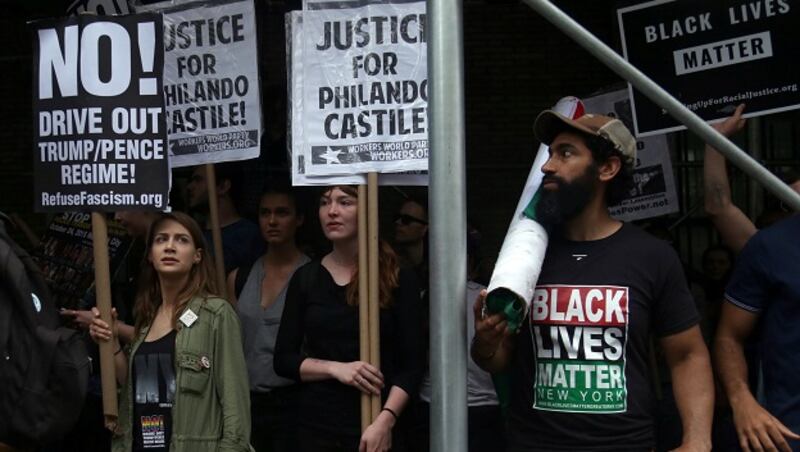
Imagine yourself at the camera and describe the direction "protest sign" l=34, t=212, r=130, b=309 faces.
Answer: facing the viewer

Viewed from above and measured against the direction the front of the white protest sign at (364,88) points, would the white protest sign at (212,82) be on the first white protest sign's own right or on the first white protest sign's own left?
on the first white protest sign's own right

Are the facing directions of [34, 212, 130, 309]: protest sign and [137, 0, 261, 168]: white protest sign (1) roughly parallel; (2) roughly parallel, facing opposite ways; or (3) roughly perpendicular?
roughly parallel

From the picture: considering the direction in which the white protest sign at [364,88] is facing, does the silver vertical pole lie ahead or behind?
ahead

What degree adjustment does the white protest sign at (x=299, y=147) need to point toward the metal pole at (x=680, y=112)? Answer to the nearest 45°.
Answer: approximately 45° to its left

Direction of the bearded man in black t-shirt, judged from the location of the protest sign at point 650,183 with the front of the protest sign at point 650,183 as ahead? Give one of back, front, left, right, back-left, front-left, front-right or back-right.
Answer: front

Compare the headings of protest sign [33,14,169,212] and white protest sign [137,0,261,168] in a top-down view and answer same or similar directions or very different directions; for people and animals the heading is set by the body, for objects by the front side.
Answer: same or similar directions

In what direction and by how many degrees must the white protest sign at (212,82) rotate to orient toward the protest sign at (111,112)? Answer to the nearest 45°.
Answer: approximately 45° to its right

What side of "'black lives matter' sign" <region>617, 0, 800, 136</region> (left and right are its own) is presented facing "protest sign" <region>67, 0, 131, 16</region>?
right

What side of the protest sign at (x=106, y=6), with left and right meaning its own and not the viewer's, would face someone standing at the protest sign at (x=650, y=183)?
left

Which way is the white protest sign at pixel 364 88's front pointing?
toward the camera

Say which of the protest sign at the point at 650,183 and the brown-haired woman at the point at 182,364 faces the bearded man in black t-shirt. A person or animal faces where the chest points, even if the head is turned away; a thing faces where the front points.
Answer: the protest sign
